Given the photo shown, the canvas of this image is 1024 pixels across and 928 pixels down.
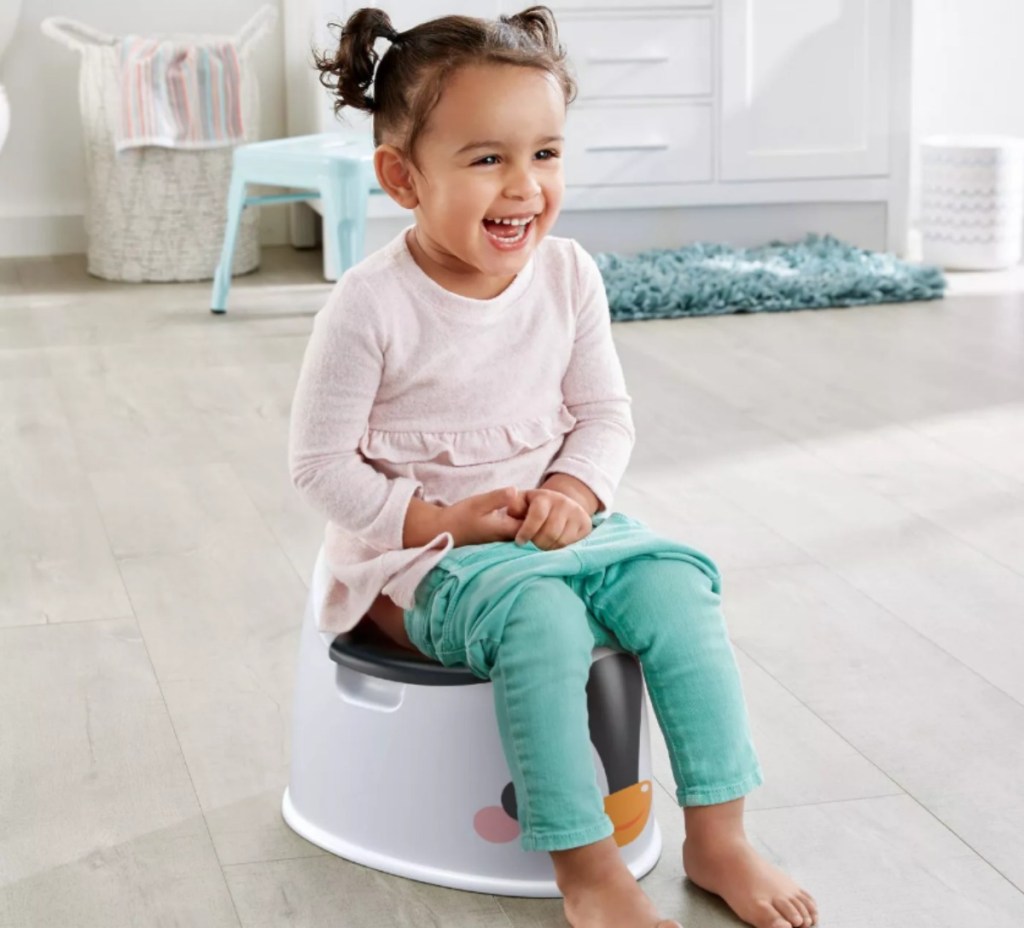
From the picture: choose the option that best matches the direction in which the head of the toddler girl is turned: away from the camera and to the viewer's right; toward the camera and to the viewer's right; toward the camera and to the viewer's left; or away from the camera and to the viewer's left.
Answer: toward the camera and to the viewer's right

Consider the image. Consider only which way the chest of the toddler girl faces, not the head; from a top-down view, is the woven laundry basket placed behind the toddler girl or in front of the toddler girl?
behind

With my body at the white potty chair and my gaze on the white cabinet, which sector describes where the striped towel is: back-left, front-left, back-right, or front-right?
front-left

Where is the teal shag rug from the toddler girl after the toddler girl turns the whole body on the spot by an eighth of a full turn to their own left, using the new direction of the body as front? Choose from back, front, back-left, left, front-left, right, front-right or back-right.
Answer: left

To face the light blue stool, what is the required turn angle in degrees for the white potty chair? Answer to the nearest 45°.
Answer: approximately 135° to its left

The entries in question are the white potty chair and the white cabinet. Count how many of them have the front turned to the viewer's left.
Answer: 0

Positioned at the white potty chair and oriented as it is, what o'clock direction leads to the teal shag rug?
The teal shag rug is roughly at 8 o'clock from the white potty chair.

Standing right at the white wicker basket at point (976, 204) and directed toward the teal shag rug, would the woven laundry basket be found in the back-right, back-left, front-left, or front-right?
front-right

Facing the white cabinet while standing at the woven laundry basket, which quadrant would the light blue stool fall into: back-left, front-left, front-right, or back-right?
front-right

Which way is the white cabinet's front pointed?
toward the camera

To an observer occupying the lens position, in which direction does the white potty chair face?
facing the viewer and to the right of the viewer

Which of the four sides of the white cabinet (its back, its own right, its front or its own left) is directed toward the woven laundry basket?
right

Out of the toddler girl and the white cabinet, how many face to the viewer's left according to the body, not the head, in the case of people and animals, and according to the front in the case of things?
0
